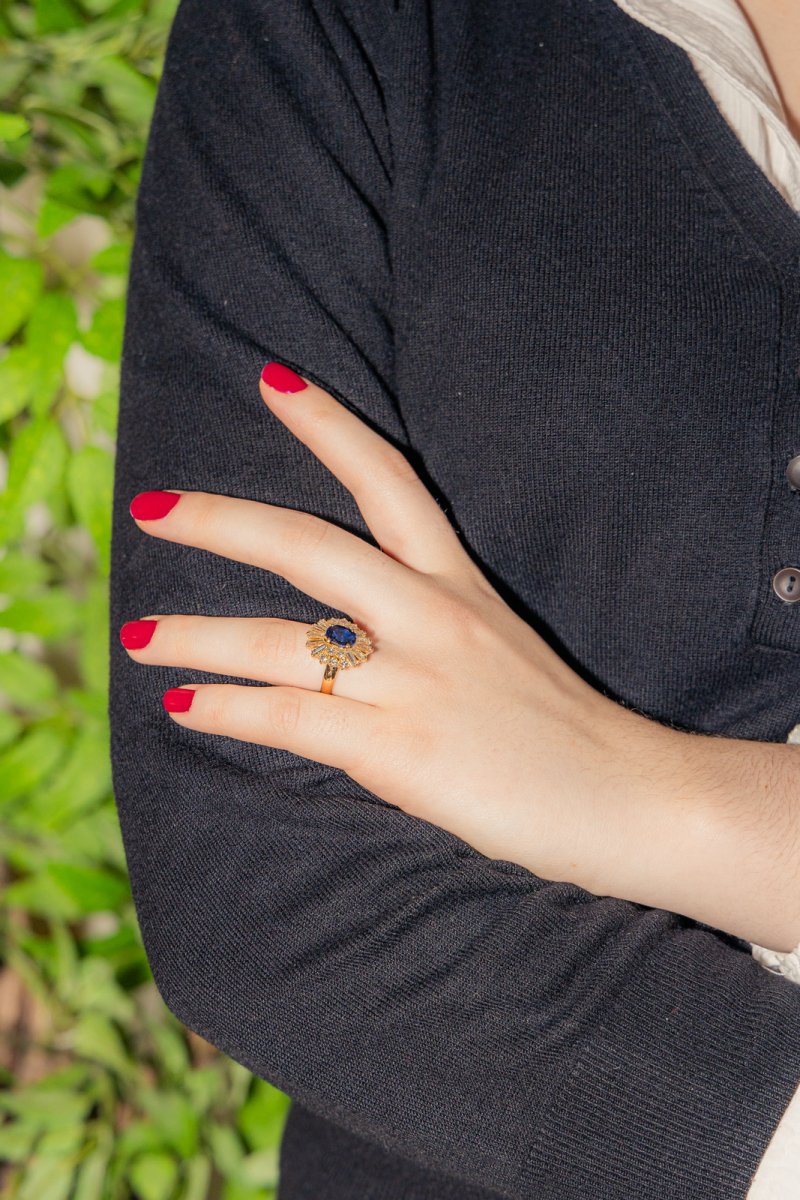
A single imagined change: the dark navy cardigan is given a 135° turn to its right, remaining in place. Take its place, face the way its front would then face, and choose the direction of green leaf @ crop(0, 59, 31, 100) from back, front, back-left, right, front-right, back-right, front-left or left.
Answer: front

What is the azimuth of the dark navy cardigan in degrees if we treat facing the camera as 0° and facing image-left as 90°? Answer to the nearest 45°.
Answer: approximately 0°
